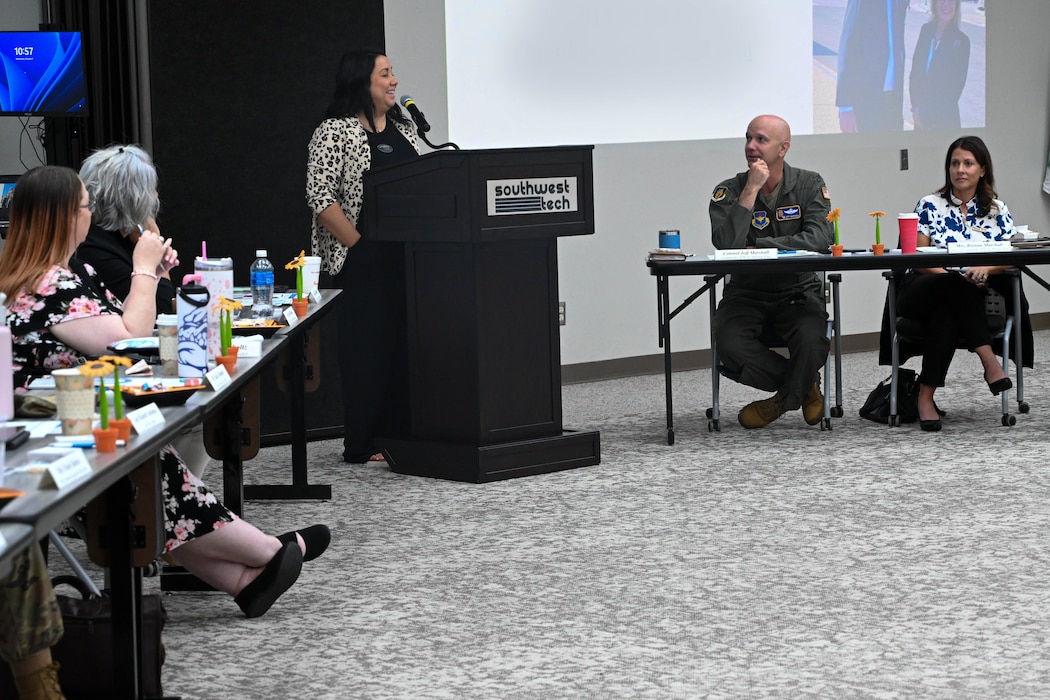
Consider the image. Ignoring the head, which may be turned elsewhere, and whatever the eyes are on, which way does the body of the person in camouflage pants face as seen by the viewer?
to the viewer's right

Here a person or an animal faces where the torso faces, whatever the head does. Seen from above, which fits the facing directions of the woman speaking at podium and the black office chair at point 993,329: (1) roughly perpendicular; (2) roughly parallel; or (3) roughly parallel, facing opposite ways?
roughly perpendicular

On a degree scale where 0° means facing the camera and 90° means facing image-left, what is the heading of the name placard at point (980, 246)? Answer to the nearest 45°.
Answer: approximately 0°

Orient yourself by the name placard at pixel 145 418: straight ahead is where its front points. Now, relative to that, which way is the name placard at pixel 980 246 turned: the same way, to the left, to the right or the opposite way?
to the right

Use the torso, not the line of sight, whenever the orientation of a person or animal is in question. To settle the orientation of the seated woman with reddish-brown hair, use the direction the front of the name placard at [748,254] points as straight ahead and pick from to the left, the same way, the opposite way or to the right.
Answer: to the left

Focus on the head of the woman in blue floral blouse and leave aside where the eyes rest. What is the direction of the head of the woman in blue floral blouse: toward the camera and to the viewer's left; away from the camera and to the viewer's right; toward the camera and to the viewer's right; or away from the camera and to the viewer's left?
toward the camera and to the viewer's left

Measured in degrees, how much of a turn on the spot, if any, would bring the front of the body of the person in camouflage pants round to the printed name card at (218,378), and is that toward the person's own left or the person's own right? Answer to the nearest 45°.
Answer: approximately 45° to the person's own left

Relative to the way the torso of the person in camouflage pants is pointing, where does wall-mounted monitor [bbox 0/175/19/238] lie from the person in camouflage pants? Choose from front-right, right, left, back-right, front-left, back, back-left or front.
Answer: left

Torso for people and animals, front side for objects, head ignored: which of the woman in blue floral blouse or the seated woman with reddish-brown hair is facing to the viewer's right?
the seated woman with reddish-brown hair

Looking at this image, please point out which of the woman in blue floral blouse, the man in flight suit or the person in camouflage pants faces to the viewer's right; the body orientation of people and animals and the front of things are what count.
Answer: the person in camouflage pants

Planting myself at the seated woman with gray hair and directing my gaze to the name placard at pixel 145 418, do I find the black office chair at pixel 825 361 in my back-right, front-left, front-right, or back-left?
back-left
